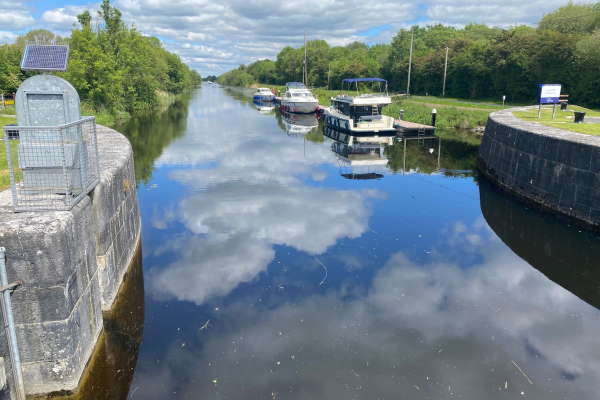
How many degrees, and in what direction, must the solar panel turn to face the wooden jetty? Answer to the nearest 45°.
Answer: approximately 135° to its left

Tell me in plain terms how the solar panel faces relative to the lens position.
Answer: facing the viewer

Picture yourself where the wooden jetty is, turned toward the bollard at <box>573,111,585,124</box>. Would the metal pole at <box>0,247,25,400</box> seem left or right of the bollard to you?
right

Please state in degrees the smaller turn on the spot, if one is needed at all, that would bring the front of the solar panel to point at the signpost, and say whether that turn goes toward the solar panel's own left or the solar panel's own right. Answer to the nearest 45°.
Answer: approximately 90° to the solar panel's own left

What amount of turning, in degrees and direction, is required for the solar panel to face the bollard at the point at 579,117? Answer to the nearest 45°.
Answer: approximately 90° to its left

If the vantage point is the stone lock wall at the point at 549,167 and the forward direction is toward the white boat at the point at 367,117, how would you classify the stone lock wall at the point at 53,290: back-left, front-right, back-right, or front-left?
back-left

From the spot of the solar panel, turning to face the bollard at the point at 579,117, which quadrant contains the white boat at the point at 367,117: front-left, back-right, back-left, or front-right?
front-left

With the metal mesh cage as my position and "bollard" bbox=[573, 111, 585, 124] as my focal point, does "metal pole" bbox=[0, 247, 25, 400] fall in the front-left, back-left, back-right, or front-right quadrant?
back-right
